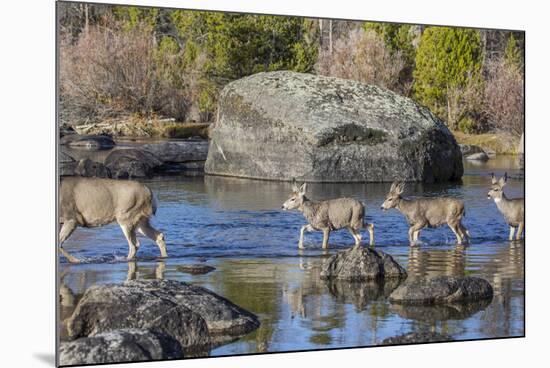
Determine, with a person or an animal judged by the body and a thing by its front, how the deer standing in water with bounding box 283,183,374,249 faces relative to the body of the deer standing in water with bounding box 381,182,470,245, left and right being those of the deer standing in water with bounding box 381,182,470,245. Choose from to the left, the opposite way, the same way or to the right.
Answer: the same way

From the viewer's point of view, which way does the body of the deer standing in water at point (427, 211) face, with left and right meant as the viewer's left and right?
facing to the left of the viewer

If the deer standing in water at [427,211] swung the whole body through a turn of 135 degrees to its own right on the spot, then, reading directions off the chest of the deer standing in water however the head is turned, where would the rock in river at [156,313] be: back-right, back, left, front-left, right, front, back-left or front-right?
back

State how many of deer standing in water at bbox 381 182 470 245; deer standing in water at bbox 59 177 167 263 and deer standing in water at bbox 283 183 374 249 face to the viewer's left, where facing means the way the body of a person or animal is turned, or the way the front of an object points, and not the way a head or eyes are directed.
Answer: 3

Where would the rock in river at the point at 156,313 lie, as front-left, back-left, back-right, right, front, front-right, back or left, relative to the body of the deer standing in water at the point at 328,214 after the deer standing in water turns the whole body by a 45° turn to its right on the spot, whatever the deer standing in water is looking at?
left

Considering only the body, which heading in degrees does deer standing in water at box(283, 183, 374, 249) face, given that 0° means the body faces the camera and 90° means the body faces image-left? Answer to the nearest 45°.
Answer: approximately 90°

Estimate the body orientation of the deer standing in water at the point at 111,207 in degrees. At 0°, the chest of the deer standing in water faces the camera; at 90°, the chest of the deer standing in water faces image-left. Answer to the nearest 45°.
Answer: approximately 90°
